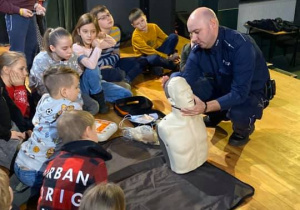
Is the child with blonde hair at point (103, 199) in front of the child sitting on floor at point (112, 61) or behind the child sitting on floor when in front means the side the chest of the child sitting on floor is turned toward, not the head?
in front

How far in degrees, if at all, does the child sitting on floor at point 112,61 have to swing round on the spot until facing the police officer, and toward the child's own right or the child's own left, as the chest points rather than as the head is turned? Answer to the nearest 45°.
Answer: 0° — they already face them

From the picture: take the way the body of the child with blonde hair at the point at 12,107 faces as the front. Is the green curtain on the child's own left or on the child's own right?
on the child's own left

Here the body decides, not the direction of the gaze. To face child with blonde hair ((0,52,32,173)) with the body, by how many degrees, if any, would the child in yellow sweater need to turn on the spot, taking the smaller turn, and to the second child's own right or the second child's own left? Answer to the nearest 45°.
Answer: approximately 90° to the second child's own right

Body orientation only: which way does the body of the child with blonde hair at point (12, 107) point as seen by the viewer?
to the viewer's right

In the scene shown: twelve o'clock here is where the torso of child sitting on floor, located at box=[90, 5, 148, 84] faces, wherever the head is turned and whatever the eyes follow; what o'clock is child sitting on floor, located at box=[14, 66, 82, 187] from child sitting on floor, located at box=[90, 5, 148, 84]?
child sitting on floor, located at box=[14, 66, 82, 187] is roughly at 2 o'clock from child sitting on floor, located at box=[90, 5, 148, 84].

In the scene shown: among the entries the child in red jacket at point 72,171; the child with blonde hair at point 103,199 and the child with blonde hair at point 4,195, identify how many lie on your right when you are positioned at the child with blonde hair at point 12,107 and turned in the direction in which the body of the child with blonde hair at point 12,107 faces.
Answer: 3

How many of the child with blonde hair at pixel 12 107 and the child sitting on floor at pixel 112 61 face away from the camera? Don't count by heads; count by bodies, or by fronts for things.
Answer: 0

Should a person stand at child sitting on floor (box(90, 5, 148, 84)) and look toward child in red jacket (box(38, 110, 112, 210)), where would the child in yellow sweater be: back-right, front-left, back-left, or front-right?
back-left

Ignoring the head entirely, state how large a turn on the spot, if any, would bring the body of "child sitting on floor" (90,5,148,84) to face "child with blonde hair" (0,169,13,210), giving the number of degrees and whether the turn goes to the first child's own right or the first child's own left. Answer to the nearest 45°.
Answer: approximately 45° to the first child's own right

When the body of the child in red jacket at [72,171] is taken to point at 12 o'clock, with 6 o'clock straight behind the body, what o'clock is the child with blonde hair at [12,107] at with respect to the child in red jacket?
The child with blonde hair is roughly at 10 o'clock from the child in red jacket.

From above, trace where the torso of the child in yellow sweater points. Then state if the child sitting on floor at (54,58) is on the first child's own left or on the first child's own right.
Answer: on the first child's own right

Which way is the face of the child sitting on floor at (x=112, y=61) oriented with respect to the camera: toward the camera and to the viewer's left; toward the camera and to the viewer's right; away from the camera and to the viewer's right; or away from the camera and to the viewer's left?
toward the camera and to the viewer's right

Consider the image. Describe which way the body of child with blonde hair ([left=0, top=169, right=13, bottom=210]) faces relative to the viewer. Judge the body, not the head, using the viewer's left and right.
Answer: facing away from the viewer and to the right of the viewer
